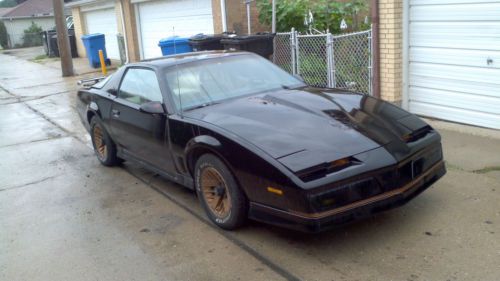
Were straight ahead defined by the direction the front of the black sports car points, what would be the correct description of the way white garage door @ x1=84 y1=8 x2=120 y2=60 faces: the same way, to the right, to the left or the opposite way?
to the right

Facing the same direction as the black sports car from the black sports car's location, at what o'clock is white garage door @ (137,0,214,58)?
The white garage door is roughly at 7 o'clock from the black sports car.

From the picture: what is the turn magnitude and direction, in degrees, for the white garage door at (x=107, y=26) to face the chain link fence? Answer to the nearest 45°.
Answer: approximately 45° to its left

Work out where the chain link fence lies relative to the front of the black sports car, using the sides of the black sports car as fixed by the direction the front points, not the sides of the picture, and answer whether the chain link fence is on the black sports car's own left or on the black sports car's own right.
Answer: on the black sports car's own left

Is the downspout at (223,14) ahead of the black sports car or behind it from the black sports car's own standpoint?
behind

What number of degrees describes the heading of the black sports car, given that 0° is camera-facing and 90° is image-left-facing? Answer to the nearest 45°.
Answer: approximately 315°

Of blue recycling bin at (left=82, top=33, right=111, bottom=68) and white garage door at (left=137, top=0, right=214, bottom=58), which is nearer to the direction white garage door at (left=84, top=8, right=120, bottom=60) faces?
the blue recycling bin

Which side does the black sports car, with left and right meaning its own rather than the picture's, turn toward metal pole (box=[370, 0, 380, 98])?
left

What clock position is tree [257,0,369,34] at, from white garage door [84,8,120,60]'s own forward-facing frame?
The tree is roughly at 10 o'clock from the white garage door.

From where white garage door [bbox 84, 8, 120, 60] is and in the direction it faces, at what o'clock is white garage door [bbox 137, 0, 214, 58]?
white garage door [bbox 137, 0, 214, 58] is roughly at 10 o'clock from white garage door [bbox 84, 8, 120, 60].

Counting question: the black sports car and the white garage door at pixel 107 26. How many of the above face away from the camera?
0

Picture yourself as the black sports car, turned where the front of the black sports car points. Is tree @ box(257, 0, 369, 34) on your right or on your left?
on your left
